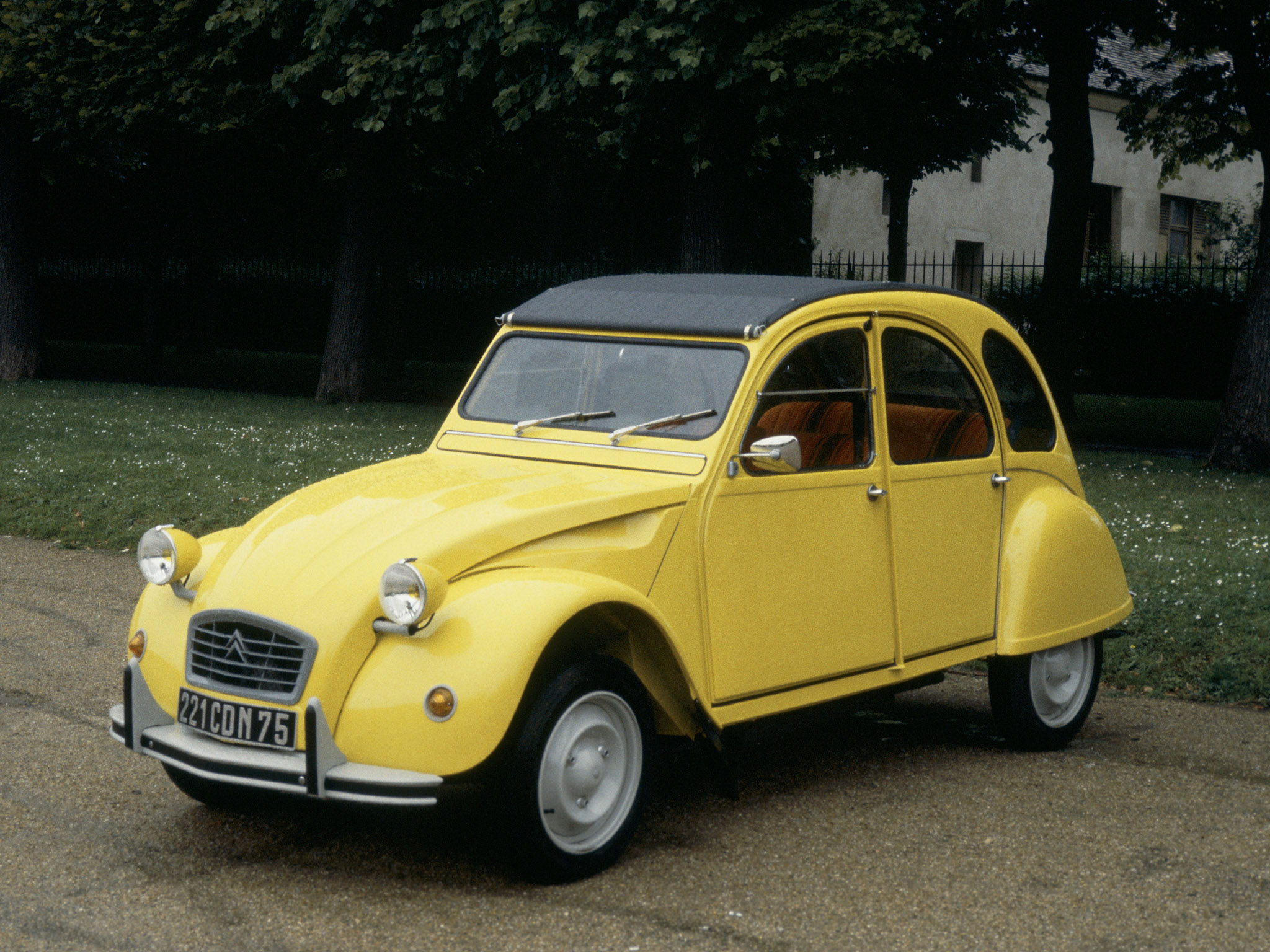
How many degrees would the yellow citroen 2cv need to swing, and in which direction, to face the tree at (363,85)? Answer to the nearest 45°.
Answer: approximately 135° to its right

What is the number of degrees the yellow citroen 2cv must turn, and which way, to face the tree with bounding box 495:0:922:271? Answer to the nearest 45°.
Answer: approximately 135° to its right

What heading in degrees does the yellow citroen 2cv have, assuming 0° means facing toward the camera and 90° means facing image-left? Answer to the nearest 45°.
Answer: approximately 45°

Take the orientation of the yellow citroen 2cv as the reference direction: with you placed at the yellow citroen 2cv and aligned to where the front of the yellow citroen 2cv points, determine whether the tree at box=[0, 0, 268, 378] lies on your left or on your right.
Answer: on your right

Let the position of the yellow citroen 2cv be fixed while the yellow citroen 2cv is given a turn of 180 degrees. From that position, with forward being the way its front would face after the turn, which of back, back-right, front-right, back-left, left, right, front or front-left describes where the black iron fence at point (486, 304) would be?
front-left

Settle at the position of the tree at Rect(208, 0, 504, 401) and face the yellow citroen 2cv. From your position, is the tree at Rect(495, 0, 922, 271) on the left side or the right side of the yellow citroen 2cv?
left

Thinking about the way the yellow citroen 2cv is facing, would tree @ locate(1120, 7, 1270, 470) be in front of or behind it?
behind

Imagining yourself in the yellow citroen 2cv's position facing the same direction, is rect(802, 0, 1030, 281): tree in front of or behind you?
behind
